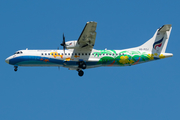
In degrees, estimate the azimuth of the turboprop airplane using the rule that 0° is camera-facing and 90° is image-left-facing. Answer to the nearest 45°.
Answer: approximately 90°
